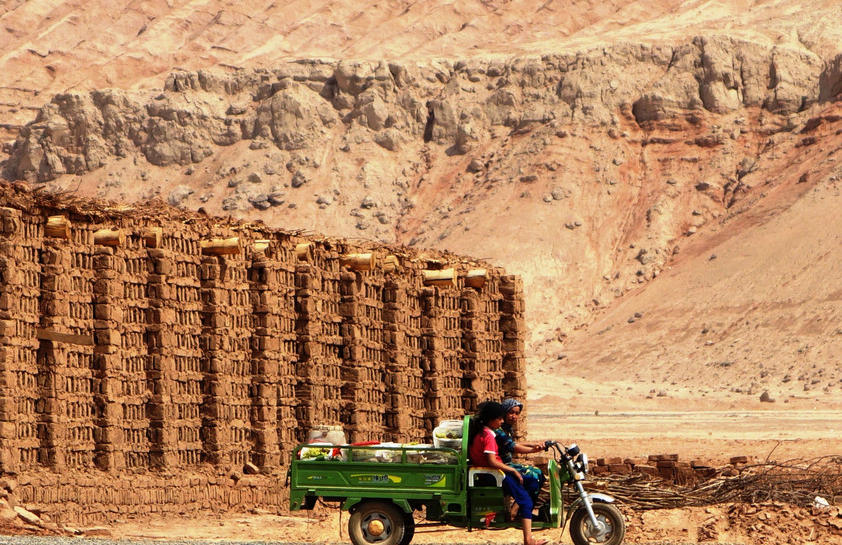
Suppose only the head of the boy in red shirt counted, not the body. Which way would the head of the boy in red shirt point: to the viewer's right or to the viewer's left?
to the viewer's right

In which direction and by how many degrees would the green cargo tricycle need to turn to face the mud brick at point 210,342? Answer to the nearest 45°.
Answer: approximately 135° to its left

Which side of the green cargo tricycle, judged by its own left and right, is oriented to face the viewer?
right

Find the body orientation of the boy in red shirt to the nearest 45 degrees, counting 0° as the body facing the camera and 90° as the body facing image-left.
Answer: approximately 270°

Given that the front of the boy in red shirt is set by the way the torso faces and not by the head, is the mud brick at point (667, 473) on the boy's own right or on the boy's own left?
on the boy's own left

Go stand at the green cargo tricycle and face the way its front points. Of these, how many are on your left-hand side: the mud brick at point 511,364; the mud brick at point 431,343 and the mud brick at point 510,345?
3

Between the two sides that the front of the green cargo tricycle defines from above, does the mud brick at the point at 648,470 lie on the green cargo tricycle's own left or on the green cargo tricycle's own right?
on the green cargo tricycle's own left

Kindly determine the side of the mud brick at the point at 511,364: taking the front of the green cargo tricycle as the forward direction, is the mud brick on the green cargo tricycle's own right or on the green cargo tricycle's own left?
on the green cargo tricycle's own left

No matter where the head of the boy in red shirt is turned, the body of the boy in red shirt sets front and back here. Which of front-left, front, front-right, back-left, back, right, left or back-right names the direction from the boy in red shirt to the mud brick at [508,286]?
left
